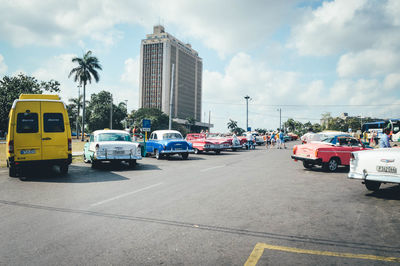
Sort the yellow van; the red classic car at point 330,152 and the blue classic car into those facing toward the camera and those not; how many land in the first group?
0

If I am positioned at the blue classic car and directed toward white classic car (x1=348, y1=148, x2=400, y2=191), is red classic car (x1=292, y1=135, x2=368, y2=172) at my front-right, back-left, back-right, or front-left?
front-left

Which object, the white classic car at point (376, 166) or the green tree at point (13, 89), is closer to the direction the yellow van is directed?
the green tree

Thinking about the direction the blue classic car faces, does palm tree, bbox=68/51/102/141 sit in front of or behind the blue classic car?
in front

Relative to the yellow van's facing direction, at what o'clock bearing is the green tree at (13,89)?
The green tree is roughly at 12 o'clock from the yellow van.

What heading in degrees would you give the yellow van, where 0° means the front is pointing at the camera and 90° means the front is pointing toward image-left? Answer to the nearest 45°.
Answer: approximately 180°

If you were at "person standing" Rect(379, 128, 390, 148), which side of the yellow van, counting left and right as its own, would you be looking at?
right

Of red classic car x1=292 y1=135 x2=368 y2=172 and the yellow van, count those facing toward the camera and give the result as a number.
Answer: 0

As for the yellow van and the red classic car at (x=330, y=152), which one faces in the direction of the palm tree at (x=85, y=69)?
the yellow van

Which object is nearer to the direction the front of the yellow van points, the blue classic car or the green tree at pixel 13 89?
the green tree
